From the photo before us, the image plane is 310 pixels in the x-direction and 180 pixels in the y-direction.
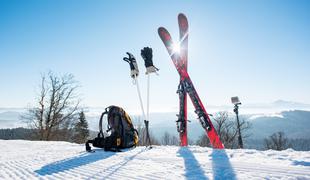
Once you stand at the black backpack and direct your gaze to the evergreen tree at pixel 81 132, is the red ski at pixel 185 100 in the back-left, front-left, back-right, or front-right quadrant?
front-right

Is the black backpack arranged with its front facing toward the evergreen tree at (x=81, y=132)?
no
